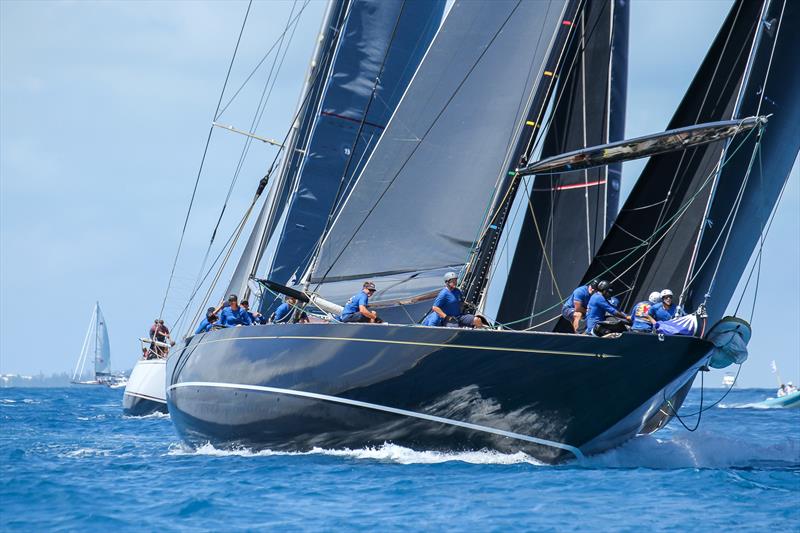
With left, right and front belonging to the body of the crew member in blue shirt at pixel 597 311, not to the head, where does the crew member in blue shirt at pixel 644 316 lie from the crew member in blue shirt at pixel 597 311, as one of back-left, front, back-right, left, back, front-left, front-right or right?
front

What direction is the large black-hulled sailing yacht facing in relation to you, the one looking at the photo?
facing the viewer and to the right of the viewer

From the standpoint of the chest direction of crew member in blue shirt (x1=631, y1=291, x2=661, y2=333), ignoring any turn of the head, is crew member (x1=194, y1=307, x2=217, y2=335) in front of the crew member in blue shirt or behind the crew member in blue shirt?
behind

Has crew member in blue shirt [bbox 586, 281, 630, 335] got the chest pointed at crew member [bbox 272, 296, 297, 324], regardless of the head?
no

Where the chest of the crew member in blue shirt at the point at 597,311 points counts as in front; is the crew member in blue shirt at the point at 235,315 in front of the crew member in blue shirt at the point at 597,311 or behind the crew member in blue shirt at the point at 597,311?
behind
